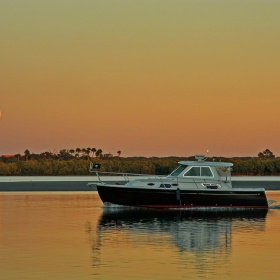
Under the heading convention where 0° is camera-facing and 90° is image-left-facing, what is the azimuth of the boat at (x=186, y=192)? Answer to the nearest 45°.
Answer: approximately 90°
